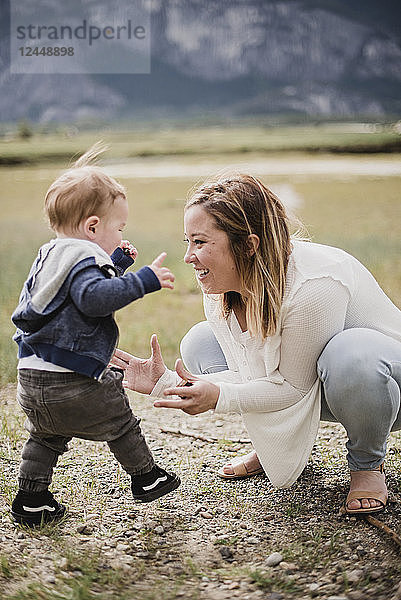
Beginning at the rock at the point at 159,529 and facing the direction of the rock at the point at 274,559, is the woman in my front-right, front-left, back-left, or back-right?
front-left

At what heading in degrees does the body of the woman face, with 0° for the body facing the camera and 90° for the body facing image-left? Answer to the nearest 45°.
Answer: approximately 45°

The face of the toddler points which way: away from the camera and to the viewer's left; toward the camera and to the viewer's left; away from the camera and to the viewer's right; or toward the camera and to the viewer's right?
away from the camera and to the viewer's right

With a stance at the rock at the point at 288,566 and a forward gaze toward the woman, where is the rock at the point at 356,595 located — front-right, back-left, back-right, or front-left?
back-right
